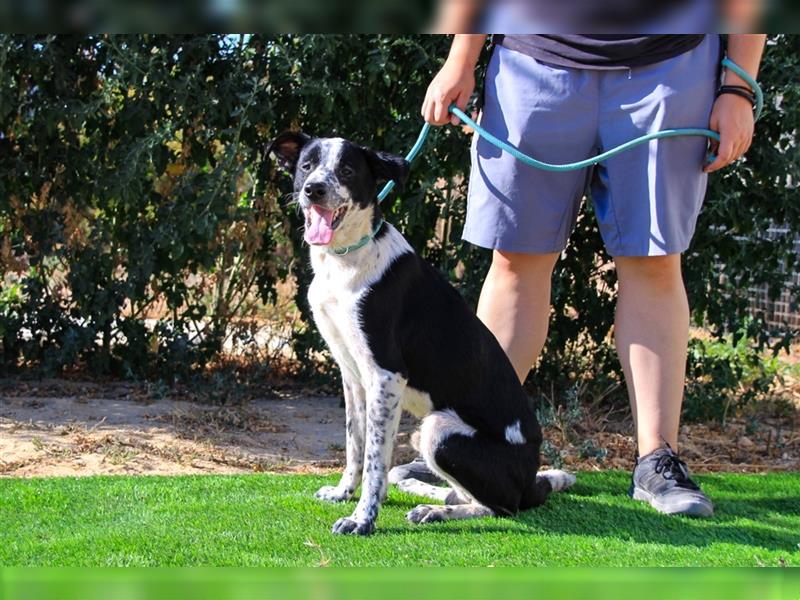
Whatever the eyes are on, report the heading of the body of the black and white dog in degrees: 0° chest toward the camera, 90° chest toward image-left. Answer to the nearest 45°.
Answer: approximately 45°
